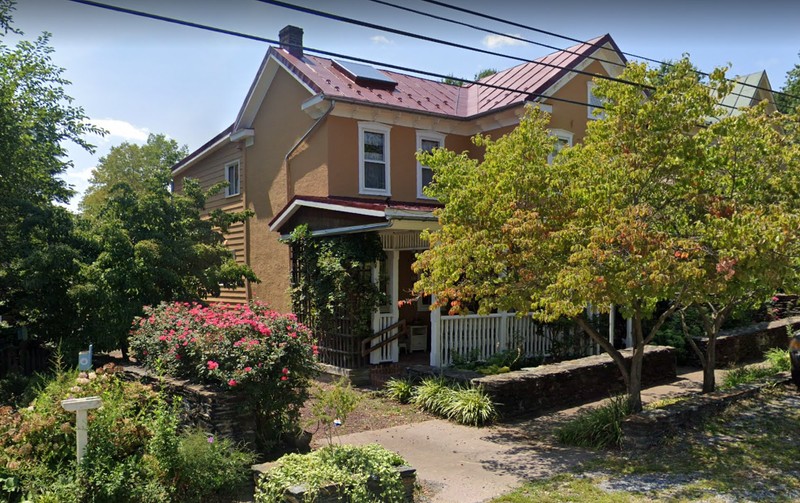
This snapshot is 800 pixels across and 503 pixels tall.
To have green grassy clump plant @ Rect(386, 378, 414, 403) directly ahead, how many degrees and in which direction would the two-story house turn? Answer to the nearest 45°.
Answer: approximately 45° to its right

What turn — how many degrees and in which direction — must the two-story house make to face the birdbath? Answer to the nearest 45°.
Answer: approximately 45° to its right

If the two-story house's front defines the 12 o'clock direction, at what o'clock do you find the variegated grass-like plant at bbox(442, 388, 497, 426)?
The variegated grass-like plant is roughly at 1 o'clock from the two-story house.

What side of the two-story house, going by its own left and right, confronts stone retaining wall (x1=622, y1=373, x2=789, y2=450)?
front

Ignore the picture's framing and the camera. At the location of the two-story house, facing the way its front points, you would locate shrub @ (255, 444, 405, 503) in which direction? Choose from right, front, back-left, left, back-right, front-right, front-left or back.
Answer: front-right

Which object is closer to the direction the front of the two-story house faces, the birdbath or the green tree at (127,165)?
the birdbath

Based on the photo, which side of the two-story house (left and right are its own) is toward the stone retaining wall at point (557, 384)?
front

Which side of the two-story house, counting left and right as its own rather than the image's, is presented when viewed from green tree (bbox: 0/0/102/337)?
right

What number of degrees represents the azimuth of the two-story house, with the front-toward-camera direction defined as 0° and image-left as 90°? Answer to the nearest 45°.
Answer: approximately 315°

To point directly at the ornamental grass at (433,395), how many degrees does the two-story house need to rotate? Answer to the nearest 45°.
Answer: approximately 45° to its right
